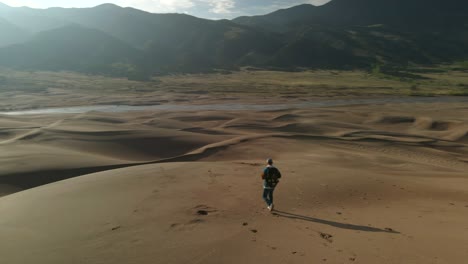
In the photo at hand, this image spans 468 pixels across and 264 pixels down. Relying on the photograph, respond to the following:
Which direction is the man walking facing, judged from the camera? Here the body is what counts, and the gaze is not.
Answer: away from the camera
